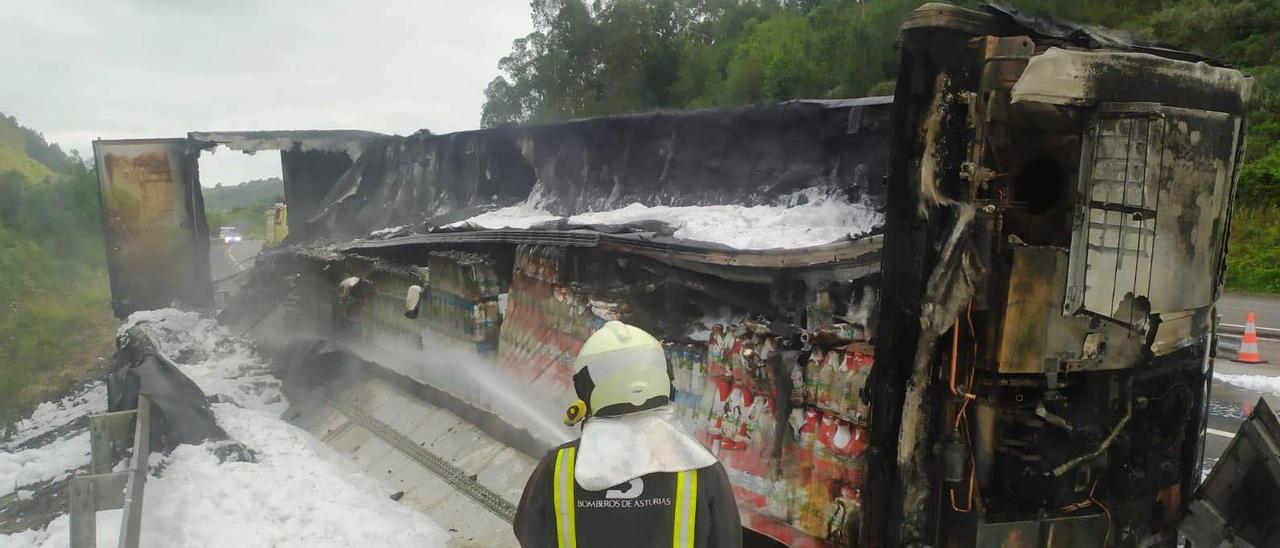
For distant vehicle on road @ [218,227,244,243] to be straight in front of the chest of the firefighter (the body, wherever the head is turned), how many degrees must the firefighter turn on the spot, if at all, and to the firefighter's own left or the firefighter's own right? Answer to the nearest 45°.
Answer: approximately 45° to the firefighter's own left

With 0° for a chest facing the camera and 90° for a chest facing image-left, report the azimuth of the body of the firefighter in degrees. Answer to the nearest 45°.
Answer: approximately 180°

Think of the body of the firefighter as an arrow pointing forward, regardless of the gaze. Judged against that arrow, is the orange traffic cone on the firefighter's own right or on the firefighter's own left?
on the firefighter's own right

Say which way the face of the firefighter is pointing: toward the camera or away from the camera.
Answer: away from the camera
